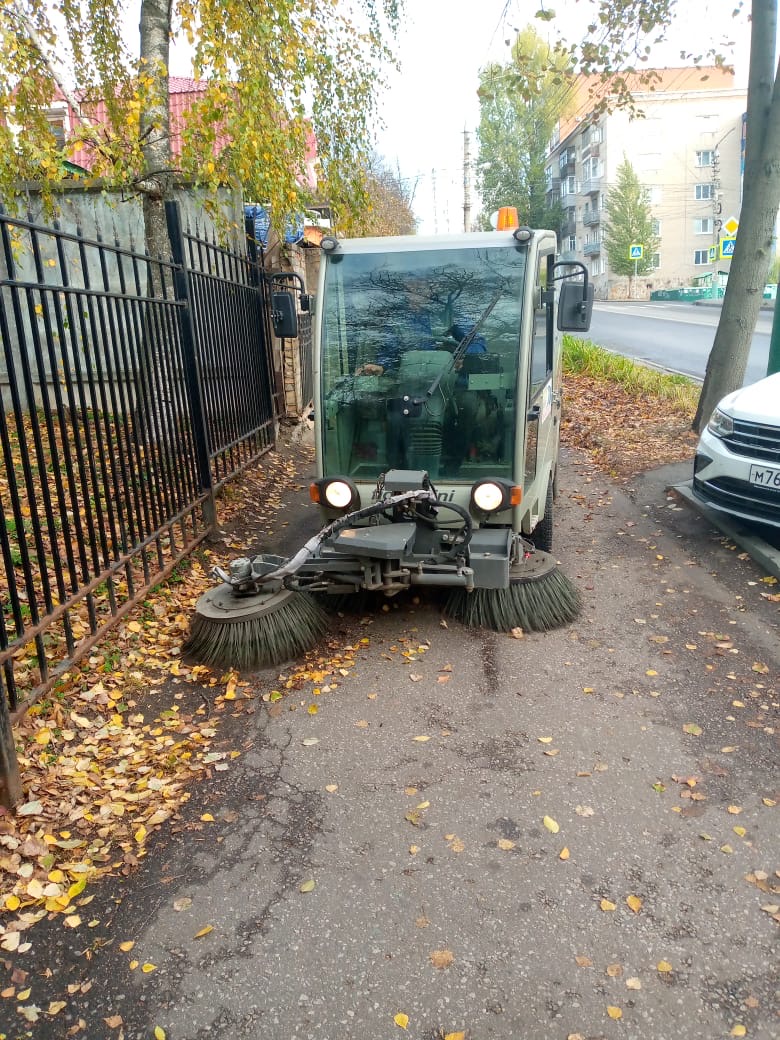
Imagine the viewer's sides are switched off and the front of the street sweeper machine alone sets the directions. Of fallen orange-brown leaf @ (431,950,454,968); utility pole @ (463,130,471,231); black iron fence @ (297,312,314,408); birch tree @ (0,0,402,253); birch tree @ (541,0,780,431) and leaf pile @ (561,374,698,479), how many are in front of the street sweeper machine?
1

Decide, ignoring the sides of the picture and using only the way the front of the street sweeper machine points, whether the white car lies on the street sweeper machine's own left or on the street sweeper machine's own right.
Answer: on the street sweeper machine's own left

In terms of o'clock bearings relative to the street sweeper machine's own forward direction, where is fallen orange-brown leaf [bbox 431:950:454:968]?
The fallen orange-brown leaf is roughly at 12 o'clock from the street sweeper machine.

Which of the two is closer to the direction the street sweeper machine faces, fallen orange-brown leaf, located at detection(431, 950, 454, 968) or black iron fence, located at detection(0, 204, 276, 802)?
the fallen orange-brown leaf

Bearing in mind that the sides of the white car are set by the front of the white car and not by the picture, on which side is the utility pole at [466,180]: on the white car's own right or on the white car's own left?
on the white car's own right

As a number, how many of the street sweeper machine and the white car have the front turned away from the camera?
0

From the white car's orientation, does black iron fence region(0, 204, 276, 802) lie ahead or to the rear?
ahead

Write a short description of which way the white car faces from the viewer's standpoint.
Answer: facing the viewer and to the left of the viewer

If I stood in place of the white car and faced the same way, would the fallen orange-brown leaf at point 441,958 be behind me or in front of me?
in front

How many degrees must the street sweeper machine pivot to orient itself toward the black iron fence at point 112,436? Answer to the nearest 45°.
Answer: approximately 90° to its right

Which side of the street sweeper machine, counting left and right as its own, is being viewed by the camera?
front

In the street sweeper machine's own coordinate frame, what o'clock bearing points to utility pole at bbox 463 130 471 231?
The utility pole is roughly at 6 o'clock from the street sweeper machine.

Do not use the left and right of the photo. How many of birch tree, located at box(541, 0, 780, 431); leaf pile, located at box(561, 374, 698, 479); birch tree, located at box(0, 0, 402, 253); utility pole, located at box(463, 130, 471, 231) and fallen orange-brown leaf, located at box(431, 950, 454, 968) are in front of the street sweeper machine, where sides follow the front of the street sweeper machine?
1

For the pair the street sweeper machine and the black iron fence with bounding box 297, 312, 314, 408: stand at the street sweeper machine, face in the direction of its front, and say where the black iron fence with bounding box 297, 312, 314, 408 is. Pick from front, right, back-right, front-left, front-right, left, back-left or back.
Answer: back

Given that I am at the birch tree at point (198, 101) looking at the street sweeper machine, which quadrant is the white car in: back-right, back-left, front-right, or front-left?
front-left
